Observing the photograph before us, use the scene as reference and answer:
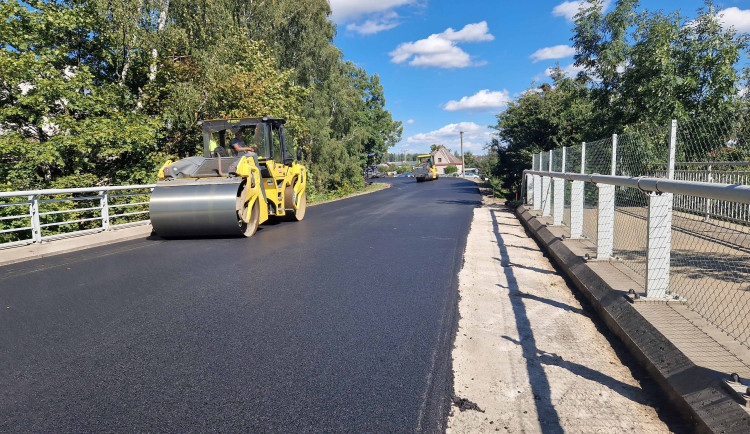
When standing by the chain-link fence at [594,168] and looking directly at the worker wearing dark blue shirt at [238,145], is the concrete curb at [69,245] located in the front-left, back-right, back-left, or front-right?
front-left

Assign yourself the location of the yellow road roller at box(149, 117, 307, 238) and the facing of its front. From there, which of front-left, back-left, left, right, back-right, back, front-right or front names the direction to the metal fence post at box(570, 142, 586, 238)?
left

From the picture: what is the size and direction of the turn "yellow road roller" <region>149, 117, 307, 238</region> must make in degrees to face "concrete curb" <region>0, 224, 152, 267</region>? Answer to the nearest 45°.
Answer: approximately 45° to its right

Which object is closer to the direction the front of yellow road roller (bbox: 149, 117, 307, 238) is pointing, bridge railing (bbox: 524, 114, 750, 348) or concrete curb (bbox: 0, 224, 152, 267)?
the concrete curb

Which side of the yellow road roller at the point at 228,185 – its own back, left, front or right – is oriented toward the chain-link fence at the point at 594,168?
left

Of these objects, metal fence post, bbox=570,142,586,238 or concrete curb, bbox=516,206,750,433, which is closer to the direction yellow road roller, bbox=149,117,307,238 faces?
the concrete curb

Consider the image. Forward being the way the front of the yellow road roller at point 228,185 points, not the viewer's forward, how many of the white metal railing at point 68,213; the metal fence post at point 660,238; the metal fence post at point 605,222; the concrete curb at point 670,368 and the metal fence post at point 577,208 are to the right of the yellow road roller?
1

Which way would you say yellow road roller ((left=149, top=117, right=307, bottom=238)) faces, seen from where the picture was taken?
facing the viewer and to the left of the viewer

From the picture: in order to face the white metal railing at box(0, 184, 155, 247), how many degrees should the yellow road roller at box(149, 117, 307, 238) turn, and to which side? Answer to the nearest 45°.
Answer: approximately 90° to its right

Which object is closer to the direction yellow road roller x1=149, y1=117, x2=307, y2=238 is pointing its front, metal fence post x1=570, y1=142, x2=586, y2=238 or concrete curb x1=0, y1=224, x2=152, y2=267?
the concrete curb

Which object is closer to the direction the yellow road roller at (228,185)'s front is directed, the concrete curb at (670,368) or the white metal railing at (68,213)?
the concrete curb

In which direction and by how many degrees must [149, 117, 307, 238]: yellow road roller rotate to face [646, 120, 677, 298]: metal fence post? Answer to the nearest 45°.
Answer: approximately 90° to its left

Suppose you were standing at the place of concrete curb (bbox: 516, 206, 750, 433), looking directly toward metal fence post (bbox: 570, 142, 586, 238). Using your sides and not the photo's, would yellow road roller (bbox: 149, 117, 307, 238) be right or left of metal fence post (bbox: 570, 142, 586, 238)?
left

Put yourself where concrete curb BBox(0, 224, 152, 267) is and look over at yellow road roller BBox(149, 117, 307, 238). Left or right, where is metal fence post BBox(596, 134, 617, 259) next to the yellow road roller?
right
